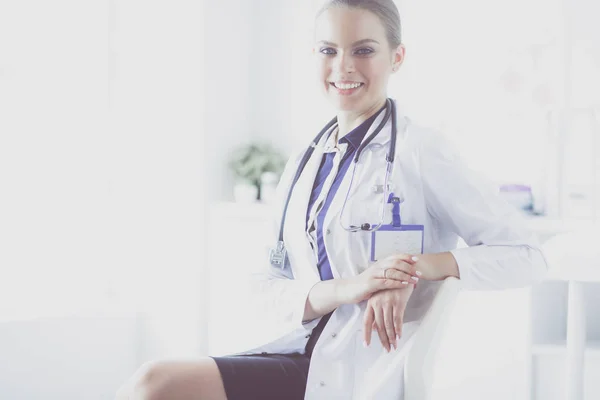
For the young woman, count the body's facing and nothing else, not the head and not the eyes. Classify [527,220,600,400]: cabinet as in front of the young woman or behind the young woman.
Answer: behind

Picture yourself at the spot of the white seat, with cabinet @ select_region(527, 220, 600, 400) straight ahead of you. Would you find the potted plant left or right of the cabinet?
left

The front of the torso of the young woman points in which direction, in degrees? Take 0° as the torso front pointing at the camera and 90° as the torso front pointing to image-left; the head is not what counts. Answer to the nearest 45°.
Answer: approximately 45°

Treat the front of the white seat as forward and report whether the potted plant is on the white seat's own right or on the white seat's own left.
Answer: on the white seat's own right

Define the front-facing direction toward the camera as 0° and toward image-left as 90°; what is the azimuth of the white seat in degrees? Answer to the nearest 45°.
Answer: approximately 90°

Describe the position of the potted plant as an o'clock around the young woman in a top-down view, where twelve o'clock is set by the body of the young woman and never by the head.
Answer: The potted plant is roughly at 4 o'clock from the young woman.
